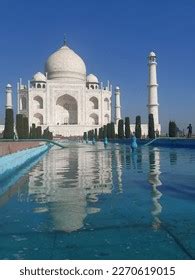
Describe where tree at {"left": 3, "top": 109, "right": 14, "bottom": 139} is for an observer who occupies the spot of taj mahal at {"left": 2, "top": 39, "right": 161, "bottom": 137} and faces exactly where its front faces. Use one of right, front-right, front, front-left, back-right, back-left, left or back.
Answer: front

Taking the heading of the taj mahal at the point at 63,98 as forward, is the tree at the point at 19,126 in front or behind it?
in front

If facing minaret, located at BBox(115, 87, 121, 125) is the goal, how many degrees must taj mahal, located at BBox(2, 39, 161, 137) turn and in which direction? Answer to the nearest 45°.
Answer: approximately 90° to its left

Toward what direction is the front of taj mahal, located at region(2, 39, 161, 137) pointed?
toward the camera

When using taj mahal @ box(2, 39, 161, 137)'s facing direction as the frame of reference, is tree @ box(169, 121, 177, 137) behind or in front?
in front

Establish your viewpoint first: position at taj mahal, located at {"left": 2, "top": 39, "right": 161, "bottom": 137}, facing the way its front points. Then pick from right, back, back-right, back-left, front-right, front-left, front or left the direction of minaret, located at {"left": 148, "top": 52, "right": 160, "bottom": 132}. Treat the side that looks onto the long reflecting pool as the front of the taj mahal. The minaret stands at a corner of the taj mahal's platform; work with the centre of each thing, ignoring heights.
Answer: front-left

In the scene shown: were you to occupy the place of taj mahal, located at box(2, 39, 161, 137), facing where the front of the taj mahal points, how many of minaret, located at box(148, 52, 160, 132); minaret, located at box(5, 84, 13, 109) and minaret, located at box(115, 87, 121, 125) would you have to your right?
1

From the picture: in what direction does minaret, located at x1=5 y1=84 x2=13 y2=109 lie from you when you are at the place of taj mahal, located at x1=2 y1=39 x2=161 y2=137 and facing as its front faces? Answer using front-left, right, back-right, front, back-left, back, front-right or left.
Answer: right

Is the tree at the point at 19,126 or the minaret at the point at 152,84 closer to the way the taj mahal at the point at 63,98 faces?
the tree
